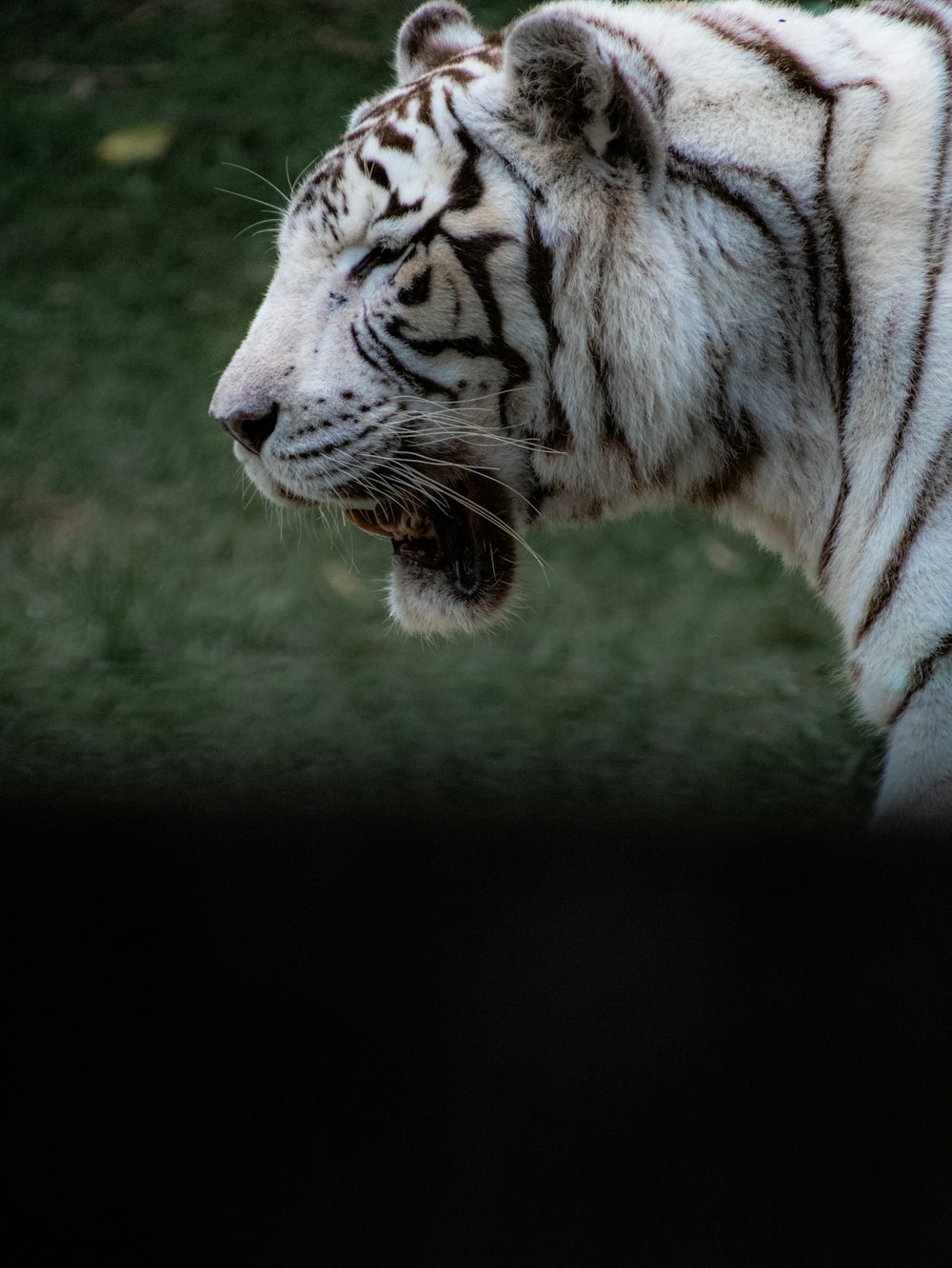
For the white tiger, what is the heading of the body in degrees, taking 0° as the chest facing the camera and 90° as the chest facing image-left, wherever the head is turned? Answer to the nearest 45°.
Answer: approximately 90°
